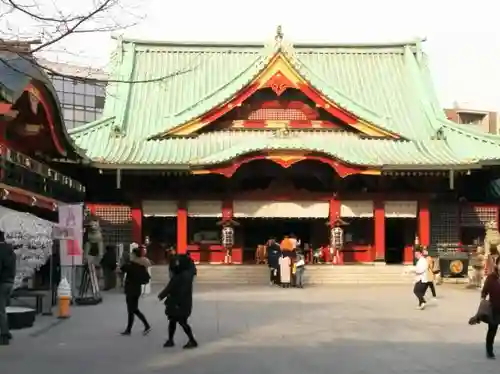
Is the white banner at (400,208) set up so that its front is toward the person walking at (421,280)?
yes

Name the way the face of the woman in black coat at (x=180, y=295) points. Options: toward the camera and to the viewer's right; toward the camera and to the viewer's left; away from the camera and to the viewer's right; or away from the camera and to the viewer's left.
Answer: away from the camera and to the viewer's left

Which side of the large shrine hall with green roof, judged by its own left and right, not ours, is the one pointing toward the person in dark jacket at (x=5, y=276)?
front

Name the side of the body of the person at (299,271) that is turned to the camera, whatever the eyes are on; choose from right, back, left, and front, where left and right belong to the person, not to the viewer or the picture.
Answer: back

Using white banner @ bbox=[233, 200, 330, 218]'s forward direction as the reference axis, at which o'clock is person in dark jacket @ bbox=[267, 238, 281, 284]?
The person in dark jacket is roughly at 12 o'clock from the white banner.

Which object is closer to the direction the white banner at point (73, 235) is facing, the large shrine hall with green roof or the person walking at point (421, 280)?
the person walking

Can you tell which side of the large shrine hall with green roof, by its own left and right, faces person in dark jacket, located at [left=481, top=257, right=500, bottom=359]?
front

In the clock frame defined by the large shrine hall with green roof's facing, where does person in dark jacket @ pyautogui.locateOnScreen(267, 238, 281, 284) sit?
The person in dark jacket is roughly at 12 o'clock from the large shrine hall with green roof.

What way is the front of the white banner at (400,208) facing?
toward the camera
